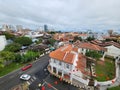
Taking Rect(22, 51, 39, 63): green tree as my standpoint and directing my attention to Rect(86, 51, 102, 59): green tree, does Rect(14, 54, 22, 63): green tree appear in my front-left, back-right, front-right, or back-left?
back-right

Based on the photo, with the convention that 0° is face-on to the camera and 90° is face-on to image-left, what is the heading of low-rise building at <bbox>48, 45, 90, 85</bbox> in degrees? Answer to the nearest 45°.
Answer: approximately 45°

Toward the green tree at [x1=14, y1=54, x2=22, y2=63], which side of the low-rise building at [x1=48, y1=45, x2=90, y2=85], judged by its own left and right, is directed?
right

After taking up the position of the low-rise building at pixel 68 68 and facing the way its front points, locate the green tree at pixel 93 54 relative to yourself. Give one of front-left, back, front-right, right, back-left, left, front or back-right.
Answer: back

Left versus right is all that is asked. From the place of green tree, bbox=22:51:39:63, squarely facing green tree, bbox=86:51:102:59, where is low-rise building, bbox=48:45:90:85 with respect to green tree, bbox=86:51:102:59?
right

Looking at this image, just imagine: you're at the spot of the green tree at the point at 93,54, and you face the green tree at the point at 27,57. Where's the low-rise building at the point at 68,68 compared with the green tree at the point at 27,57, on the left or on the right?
left

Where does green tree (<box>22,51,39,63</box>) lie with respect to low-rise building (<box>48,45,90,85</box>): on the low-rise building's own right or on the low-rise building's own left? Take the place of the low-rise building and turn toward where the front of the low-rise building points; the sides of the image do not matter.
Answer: on the low-rise building's own right
